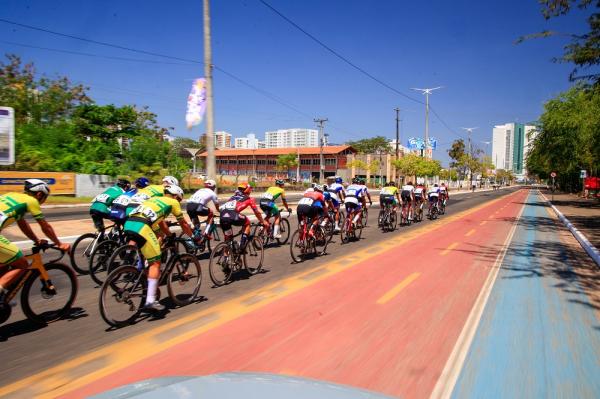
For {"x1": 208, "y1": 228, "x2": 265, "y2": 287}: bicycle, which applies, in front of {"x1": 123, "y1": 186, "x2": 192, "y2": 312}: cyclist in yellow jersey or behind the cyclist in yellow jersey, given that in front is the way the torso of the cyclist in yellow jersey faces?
in front

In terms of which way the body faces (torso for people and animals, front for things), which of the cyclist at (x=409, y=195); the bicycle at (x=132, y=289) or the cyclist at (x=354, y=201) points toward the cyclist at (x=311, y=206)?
the bicycle

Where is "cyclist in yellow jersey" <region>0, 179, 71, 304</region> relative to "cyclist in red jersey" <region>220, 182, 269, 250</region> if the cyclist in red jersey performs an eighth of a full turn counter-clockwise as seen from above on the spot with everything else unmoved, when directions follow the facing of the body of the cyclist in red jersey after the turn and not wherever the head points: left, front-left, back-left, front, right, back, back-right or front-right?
back-left

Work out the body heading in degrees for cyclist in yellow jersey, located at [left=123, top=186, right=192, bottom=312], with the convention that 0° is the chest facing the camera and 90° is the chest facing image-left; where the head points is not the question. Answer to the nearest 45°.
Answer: approximately 225°

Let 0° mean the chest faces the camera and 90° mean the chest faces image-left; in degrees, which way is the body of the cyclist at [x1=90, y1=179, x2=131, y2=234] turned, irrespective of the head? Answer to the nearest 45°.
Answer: approximately 225°

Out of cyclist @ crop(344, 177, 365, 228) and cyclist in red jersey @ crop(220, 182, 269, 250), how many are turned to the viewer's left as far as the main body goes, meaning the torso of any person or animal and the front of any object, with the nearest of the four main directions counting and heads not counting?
0

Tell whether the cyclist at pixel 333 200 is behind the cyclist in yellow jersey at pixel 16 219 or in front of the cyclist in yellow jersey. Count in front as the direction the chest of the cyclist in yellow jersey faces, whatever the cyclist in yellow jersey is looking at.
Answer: in front

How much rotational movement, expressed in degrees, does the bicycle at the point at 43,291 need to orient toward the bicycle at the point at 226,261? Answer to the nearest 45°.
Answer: approximately 45° to its right

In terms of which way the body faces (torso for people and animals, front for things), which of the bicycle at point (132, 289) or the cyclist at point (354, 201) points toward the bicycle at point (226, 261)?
the bicycle at point (132, 289)

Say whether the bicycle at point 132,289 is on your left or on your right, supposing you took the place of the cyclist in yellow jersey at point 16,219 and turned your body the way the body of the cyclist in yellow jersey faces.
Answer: on your right

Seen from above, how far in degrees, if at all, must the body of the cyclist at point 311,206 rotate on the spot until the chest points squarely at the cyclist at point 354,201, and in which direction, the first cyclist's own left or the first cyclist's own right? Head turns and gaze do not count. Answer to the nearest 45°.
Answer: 0° — they already face them

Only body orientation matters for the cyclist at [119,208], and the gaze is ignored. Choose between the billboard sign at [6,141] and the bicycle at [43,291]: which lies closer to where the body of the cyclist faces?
the billboard sign

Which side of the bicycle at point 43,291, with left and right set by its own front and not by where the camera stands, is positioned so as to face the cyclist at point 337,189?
front

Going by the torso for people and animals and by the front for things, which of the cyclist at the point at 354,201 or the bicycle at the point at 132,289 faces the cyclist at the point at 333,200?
the bicycle

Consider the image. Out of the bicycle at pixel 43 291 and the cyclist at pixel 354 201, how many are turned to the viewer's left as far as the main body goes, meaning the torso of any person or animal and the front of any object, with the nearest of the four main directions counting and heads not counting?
0
